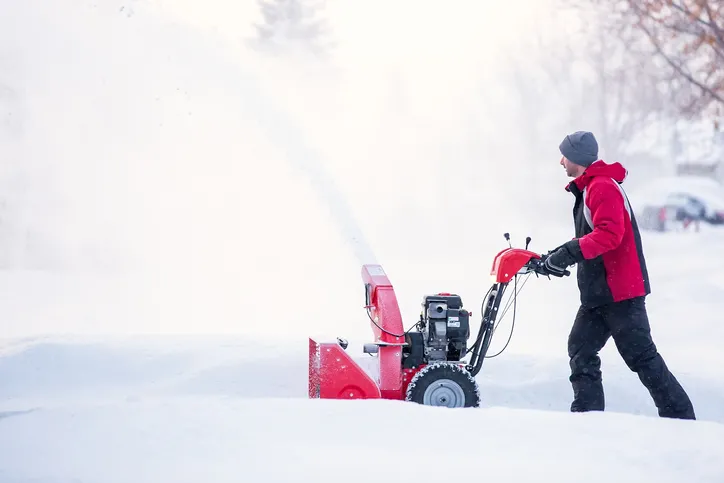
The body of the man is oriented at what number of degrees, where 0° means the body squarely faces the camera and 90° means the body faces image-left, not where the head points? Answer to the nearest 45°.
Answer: approximately 90°

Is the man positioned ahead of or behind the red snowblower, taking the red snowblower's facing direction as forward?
behind

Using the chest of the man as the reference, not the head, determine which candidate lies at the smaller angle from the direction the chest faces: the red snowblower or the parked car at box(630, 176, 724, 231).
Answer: the red snowblower

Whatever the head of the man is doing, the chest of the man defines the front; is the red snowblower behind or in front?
in front

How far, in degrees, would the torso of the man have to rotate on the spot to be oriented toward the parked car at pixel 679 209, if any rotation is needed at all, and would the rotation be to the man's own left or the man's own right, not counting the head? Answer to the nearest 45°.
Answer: approximately 90° to the man's own right

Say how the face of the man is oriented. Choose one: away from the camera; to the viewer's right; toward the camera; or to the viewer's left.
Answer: to the viewer's left

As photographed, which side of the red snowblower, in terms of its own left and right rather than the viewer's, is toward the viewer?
left

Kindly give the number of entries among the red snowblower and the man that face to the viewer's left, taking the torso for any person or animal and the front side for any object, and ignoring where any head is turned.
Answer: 2

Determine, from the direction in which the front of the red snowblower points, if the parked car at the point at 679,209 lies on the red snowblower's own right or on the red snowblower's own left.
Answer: on the red snowblower's own right
